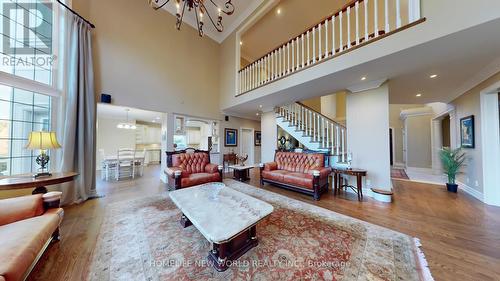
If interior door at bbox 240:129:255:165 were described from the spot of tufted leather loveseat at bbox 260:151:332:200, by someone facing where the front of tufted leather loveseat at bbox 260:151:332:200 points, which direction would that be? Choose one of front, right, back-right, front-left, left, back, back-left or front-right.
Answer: right

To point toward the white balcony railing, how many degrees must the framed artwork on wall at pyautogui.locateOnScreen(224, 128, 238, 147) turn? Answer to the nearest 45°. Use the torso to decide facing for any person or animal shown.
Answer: approximately 45° to its left

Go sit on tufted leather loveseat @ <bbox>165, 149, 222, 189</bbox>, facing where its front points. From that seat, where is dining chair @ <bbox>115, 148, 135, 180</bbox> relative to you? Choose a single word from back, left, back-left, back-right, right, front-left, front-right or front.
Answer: back

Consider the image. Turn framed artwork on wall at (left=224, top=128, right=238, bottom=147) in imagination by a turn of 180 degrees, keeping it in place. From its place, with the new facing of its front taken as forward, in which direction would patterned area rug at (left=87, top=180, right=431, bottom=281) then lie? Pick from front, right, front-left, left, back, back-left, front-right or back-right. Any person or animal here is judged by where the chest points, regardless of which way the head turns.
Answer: back

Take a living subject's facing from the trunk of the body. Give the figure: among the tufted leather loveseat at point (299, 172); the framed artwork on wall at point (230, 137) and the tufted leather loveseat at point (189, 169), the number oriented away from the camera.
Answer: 0

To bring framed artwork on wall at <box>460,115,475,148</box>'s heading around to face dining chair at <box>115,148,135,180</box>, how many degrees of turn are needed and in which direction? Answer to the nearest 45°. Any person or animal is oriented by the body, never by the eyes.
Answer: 0° — it already faces it

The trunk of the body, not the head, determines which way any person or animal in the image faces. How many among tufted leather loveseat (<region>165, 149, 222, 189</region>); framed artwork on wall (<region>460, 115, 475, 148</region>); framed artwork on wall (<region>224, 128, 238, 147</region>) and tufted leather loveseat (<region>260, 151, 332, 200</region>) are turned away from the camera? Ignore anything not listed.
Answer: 0

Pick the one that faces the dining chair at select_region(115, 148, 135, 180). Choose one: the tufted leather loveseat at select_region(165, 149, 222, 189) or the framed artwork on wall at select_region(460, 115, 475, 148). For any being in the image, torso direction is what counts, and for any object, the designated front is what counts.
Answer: the framed artwork on wall

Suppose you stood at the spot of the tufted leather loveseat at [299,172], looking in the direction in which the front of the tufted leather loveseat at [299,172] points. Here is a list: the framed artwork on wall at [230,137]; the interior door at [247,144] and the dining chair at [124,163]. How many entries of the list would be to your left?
0

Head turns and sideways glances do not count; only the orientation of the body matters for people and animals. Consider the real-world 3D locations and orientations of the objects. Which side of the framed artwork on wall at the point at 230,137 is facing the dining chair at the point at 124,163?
right

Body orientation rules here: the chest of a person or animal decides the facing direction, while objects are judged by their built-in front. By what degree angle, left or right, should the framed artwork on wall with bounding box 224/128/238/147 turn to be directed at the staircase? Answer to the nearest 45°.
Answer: approximately 45° to its left

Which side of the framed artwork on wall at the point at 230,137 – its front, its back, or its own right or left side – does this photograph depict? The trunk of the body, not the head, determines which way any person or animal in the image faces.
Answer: front

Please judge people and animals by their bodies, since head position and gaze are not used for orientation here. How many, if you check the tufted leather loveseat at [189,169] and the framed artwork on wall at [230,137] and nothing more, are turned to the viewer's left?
0

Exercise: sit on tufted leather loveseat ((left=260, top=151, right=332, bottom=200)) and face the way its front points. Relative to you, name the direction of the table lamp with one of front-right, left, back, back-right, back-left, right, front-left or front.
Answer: front

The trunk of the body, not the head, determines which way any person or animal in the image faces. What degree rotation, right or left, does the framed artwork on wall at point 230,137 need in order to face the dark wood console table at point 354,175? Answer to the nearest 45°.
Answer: approximately 45° to its left

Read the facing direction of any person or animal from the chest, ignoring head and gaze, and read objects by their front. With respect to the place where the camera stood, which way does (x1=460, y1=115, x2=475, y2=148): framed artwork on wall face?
facing the viewer and to the left of the viewer

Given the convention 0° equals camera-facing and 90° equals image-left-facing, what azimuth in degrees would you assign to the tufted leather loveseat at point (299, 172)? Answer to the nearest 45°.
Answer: approximately 45°
